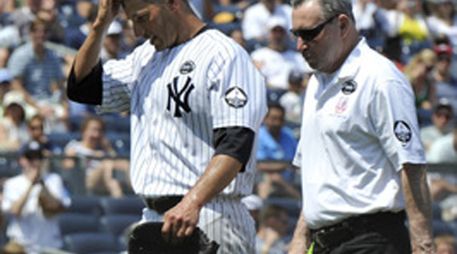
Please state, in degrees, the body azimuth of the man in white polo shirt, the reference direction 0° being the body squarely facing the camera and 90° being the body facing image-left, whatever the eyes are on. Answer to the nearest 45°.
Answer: approximately 45°

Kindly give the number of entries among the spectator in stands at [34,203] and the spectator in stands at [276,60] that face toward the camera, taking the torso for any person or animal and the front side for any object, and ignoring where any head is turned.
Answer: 2

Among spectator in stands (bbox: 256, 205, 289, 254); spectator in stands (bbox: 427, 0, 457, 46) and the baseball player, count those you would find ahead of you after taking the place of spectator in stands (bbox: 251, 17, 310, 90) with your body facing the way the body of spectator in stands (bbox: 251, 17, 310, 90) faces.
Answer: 2

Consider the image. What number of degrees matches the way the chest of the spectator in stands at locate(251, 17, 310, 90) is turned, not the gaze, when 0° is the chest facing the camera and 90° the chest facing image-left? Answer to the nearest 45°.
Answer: approximately 0°

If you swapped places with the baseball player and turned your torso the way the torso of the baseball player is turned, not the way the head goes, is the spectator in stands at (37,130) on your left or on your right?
on your right

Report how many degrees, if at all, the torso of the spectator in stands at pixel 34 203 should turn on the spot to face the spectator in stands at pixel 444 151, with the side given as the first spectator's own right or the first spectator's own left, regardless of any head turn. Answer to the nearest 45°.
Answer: approximately 90° to the first spectator's own left

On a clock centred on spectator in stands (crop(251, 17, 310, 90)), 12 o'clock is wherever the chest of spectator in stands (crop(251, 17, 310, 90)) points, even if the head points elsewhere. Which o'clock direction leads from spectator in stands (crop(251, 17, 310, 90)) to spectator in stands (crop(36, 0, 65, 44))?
spectator in stands (crop(36, 0, 65, 44)) is roughly at 3 o'clock from spectator in stands (crop(251, 17, 310, 90)).

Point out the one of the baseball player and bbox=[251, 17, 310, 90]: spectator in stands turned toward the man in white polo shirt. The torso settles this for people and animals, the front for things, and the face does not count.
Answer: the spectator in stands

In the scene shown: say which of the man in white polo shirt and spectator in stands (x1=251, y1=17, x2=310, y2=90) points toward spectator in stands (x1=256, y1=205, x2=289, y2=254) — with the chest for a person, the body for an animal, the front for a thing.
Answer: spectator in stands (x1=251, y1=17, x2=310, y2=90)
